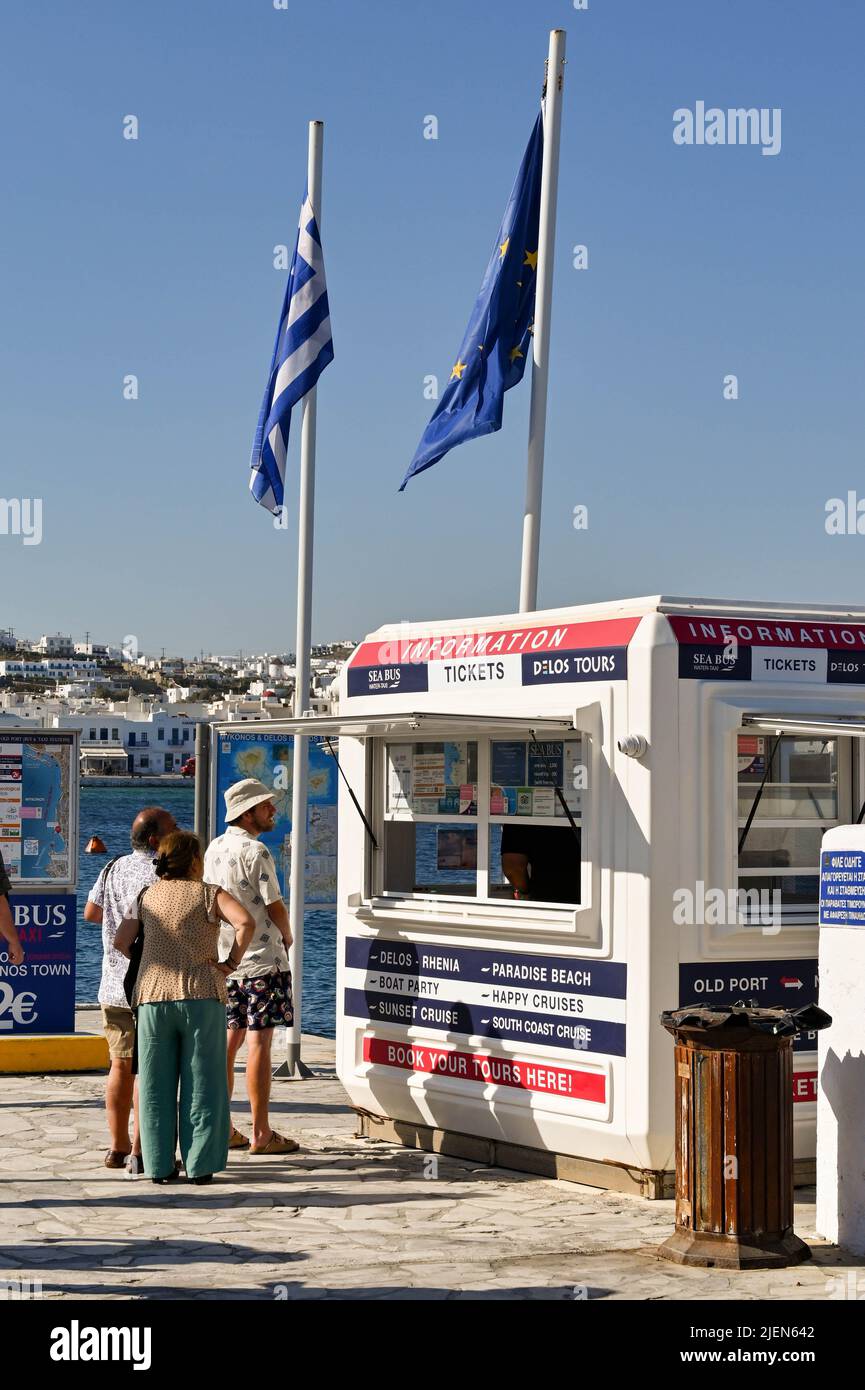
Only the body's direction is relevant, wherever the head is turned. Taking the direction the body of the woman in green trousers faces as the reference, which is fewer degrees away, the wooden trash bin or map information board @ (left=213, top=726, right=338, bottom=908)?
the map information board

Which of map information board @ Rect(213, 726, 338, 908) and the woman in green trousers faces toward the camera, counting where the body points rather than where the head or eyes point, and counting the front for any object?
the map information board

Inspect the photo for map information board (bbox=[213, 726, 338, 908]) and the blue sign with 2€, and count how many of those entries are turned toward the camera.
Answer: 2

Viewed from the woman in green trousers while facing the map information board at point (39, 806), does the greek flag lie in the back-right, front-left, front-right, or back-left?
front-right

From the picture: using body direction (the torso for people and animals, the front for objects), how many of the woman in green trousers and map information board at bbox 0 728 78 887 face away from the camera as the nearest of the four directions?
1

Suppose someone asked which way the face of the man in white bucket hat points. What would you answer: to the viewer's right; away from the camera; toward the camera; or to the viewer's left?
to the viewer's right

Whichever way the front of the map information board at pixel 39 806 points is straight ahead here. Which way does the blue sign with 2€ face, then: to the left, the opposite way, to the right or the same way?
the same way

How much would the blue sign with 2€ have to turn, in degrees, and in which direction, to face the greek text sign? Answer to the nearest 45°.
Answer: approximately 45° to its left

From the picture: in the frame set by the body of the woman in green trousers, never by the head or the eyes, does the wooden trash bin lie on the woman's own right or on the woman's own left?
on the woman's own right

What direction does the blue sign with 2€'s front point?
toward the camera

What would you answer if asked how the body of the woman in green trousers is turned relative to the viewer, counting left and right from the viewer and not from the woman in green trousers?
facing away from the viewer
